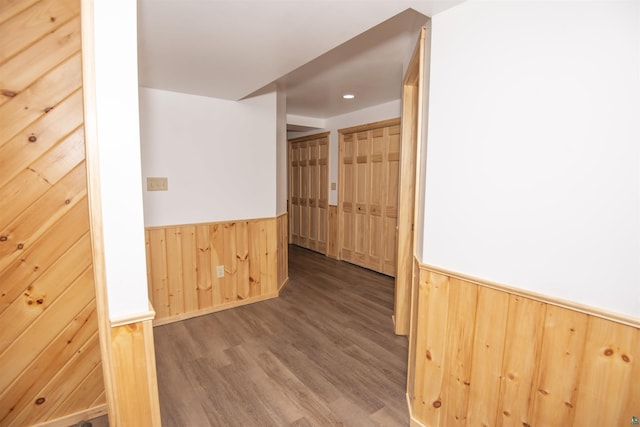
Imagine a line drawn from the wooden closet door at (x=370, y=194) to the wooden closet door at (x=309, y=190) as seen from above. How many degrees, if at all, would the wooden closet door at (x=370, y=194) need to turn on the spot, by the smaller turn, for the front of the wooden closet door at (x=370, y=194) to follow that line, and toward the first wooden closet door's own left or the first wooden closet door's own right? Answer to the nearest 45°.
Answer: approximately 90° to the first wooden closet door's own right

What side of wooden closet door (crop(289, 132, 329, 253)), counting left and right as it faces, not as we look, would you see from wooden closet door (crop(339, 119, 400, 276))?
left

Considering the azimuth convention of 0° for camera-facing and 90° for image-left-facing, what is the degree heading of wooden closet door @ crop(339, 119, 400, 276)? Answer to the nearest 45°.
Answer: approximately 45°

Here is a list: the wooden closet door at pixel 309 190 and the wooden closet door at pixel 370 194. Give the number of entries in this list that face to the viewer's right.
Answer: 0
